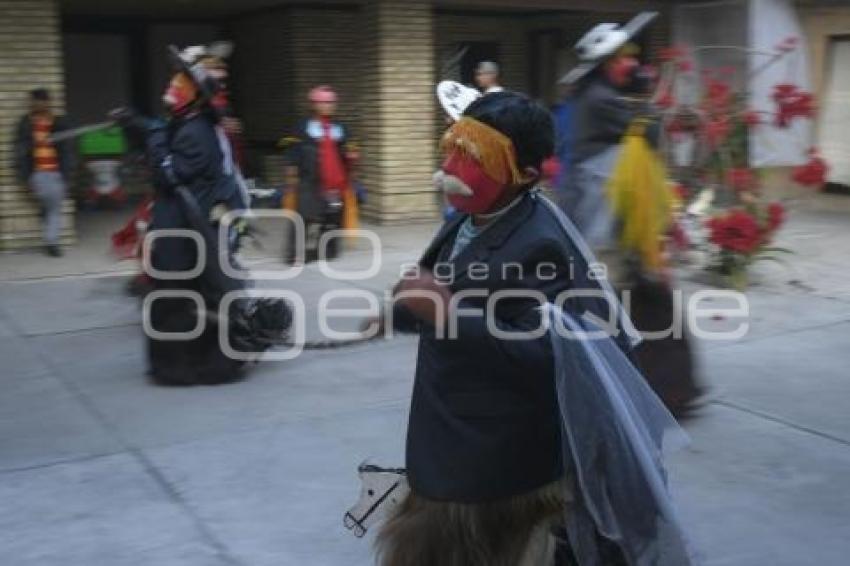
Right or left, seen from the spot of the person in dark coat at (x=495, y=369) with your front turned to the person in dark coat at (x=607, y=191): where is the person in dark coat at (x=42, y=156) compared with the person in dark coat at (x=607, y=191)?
left

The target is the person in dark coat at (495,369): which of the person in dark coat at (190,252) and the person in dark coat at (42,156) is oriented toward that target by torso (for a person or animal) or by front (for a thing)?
the person in dark coat at (42,156)

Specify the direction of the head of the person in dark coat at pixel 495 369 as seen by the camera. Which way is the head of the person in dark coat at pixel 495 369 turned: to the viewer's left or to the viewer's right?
to the viewer's left

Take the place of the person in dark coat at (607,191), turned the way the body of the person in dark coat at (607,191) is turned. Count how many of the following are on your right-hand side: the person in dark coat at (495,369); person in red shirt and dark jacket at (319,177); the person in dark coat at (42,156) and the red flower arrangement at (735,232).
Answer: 1

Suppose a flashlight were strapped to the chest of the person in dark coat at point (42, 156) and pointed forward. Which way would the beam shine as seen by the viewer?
toward the camera

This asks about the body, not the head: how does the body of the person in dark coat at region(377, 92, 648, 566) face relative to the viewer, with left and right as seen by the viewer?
facing the viewer and to the left of the viewer

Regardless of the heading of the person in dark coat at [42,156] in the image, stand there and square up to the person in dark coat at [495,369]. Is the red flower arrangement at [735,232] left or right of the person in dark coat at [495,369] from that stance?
left

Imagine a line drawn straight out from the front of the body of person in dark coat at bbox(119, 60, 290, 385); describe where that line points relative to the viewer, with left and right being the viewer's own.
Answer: facing to the left of the viewer

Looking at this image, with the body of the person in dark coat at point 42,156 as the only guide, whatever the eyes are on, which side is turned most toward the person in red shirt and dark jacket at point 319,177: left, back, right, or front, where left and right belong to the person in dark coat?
left

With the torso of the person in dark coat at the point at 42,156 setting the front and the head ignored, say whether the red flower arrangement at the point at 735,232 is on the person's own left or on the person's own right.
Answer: on the person's own left
